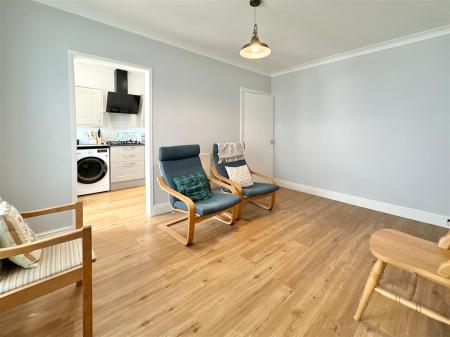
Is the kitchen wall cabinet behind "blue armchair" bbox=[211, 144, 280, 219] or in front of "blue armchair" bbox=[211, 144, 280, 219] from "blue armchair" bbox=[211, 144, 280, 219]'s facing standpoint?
behind

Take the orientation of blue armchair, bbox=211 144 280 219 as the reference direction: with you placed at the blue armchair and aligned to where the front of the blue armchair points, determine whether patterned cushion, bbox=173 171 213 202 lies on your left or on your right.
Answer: on your right

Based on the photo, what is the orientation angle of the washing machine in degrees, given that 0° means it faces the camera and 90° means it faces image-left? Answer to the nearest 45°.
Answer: approximately 0°

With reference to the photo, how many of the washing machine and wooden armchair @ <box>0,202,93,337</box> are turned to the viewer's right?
1

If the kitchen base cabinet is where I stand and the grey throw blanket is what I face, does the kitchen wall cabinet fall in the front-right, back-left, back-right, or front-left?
back-right

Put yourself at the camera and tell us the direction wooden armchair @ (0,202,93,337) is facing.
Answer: facing to the right of the viewer

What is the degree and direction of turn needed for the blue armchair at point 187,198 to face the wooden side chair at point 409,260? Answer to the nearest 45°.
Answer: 0° — it already faces it

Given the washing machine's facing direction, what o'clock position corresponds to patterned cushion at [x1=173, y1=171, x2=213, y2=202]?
The patterned cushion is roughly at 11 o'clock from the washing machine.

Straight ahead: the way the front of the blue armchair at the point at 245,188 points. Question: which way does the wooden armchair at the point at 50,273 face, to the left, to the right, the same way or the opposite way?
to the left

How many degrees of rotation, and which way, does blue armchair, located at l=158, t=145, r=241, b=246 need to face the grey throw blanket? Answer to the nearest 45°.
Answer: approximately 90° to its left

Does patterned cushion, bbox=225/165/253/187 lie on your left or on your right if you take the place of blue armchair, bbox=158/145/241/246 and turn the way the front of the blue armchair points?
on your left
